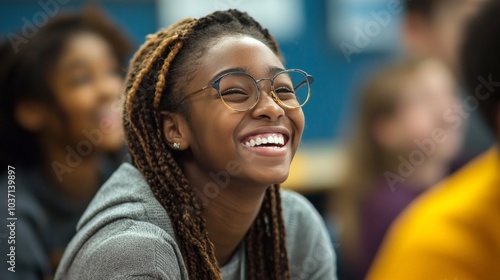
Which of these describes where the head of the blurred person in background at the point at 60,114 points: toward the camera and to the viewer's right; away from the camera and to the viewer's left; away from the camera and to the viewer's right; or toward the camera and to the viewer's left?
toward the camera and to the viewer's right

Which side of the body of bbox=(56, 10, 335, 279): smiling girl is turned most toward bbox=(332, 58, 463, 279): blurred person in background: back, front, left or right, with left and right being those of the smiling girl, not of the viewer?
left

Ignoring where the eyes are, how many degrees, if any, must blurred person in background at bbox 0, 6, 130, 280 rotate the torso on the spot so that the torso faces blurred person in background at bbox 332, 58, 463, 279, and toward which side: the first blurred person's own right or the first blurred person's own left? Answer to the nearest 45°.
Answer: approximately 45° to the first blurred person's own left

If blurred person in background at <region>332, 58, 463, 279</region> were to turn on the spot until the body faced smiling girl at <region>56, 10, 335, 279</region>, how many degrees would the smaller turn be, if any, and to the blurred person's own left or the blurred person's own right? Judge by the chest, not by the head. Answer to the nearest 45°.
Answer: approximately 45° to the blurred person's own right

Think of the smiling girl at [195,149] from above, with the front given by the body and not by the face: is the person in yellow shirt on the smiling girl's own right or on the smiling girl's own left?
on the smiling girl's own left

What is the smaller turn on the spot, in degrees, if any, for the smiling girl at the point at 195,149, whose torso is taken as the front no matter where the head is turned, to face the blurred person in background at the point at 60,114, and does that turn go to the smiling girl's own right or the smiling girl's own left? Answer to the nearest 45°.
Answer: approximately 180°

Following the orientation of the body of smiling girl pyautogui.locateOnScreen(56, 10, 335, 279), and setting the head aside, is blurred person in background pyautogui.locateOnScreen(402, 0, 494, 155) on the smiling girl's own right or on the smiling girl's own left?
on the smiling girl's own left
